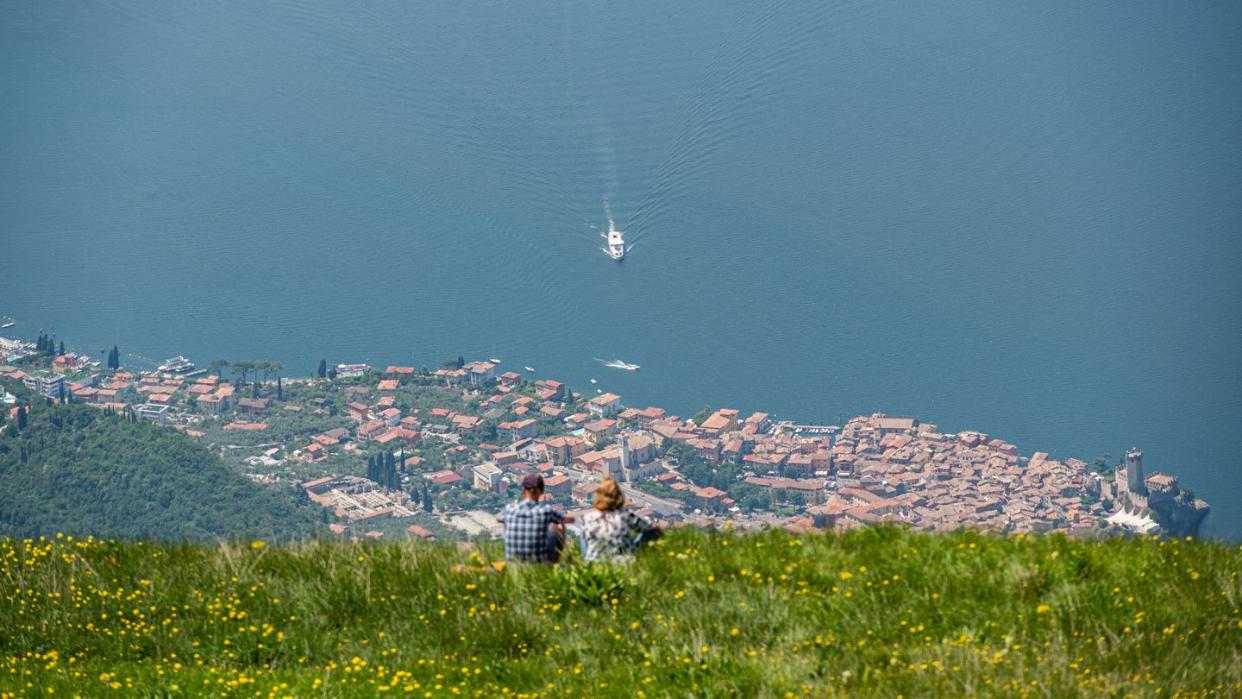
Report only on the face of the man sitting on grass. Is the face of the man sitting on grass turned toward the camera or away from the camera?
away from the camera

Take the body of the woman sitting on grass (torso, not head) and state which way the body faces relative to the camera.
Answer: away from the camera

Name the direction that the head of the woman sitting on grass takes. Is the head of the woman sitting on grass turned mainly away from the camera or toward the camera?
away from the camera

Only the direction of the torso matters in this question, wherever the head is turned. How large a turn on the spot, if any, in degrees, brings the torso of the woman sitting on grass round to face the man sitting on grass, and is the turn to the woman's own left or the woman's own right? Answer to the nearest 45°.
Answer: approximately 90° to the woman's own left
